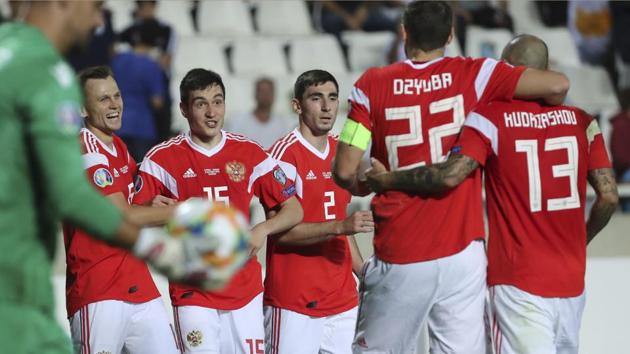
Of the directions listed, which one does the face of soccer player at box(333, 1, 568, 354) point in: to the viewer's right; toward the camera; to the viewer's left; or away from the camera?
away from the camera

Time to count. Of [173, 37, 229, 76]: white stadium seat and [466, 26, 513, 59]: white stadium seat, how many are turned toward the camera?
2

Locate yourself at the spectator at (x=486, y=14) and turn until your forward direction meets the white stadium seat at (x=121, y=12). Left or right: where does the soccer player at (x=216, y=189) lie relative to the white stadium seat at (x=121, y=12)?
left

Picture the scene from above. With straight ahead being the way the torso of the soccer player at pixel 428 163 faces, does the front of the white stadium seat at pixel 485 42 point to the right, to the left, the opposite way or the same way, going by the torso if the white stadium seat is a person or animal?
the opposite way

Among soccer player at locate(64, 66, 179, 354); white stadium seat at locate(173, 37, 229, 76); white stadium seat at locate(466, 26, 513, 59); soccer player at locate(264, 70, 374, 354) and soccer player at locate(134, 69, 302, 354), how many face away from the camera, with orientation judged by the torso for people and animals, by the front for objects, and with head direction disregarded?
0

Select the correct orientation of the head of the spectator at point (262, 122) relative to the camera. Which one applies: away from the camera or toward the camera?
toward the camera

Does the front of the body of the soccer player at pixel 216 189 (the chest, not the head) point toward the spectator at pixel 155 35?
no

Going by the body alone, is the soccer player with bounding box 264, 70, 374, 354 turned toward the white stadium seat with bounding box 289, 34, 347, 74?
no

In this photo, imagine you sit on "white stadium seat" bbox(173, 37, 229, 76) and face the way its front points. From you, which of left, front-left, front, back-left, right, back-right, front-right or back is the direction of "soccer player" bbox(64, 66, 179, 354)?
front

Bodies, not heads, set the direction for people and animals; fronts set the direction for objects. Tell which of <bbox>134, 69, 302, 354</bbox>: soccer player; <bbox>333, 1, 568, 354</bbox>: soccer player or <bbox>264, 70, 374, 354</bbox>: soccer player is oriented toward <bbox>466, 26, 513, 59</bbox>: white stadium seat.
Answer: <bbox>333, 1, 568, 354</bbox>: soccer player

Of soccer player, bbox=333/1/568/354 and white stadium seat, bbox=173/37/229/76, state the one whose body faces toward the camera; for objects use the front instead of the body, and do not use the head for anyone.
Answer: the white stadium seat

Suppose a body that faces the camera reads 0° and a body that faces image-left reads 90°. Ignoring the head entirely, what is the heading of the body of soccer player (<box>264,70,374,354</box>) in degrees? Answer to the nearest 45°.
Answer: approximately 315°

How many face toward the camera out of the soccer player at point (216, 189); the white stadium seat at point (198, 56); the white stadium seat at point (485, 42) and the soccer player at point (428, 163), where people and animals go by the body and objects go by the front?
3

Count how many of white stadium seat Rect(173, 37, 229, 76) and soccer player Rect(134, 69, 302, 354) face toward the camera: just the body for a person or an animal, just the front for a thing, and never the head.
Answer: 2

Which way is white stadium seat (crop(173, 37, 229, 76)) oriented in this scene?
toward the camera
